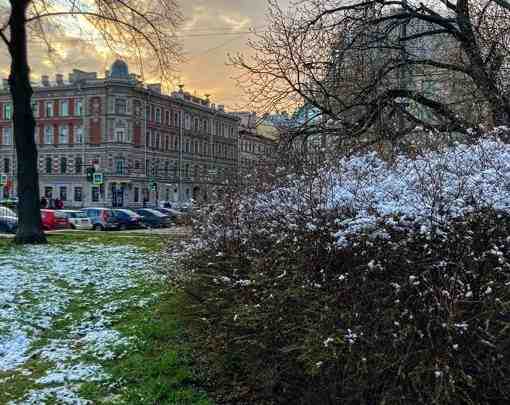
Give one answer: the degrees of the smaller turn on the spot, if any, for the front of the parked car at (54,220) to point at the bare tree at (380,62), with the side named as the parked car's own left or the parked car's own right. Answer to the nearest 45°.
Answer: approximately 45° to the parked car's own right

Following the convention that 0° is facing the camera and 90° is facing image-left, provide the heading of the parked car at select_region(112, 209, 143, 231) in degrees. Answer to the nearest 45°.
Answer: approximately 315°
